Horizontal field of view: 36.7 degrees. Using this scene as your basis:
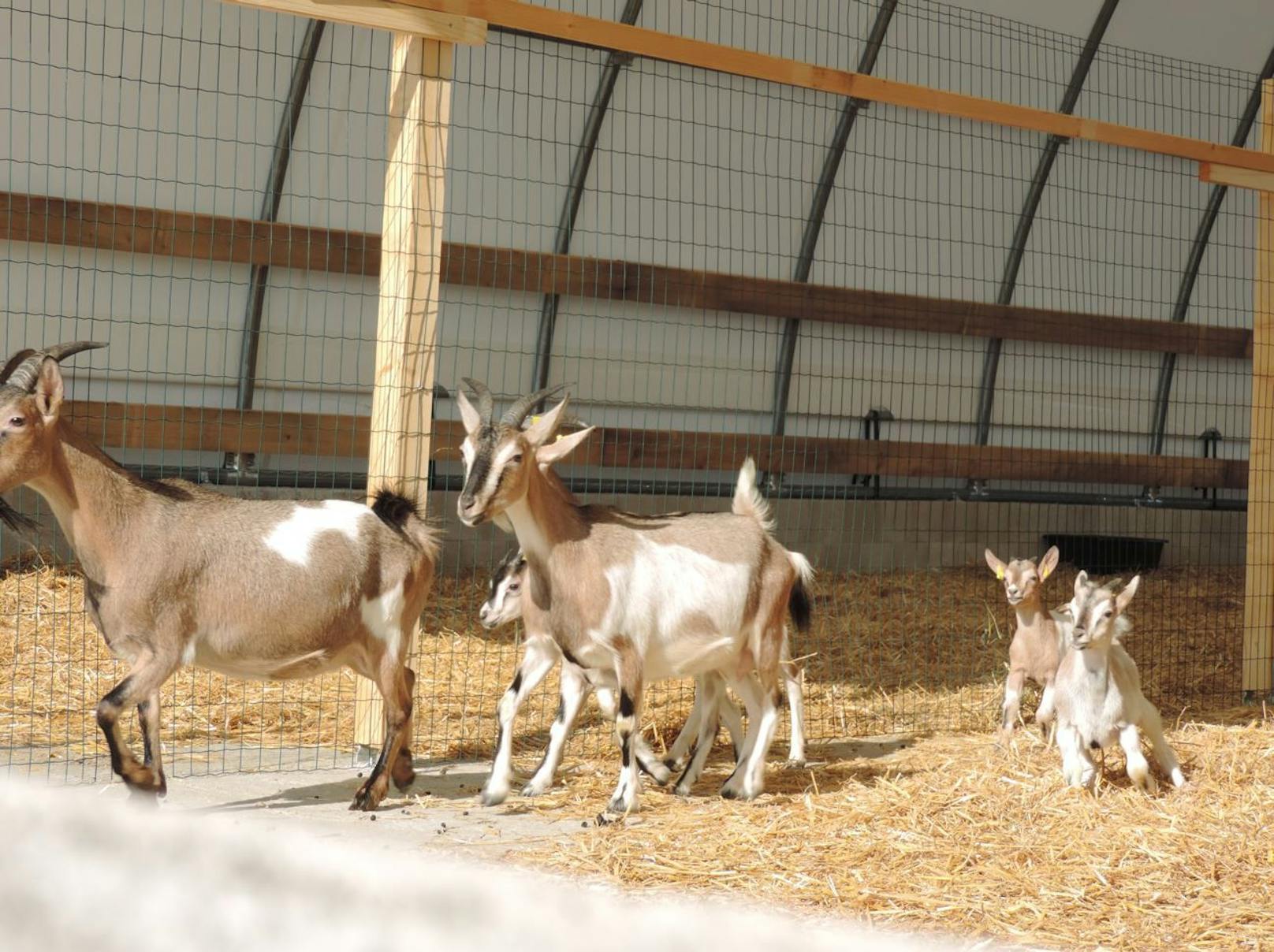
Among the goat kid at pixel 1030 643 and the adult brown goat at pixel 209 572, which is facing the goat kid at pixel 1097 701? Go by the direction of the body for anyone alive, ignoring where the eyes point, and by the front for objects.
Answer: the goat kid at pixel 1030 643

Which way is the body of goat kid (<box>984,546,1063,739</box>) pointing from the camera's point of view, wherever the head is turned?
toward the camera

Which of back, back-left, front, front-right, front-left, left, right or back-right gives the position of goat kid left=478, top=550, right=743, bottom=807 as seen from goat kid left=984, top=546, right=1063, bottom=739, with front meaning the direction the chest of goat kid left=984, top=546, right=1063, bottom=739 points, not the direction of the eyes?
front-right

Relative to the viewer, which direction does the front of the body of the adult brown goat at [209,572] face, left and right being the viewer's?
facing to the left of the viewer

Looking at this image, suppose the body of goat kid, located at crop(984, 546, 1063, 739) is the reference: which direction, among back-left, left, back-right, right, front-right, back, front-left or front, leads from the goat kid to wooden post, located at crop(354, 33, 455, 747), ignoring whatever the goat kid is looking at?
front-right

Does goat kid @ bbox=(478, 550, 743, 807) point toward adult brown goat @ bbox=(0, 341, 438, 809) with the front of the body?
yes

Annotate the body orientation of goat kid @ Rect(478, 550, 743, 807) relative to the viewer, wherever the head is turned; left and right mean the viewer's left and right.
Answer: facing the viewer and to the left of the viewer

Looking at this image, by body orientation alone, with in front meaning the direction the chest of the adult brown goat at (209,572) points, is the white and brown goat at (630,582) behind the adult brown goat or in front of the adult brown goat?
behind

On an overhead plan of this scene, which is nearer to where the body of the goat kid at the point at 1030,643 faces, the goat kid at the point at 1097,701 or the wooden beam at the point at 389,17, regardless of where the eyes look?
the goat kid

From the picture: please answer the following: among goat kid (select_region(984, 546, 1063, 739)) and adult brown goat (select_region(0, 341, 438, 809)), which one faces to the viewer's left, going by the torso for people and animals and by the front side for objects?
the adult brown goat
